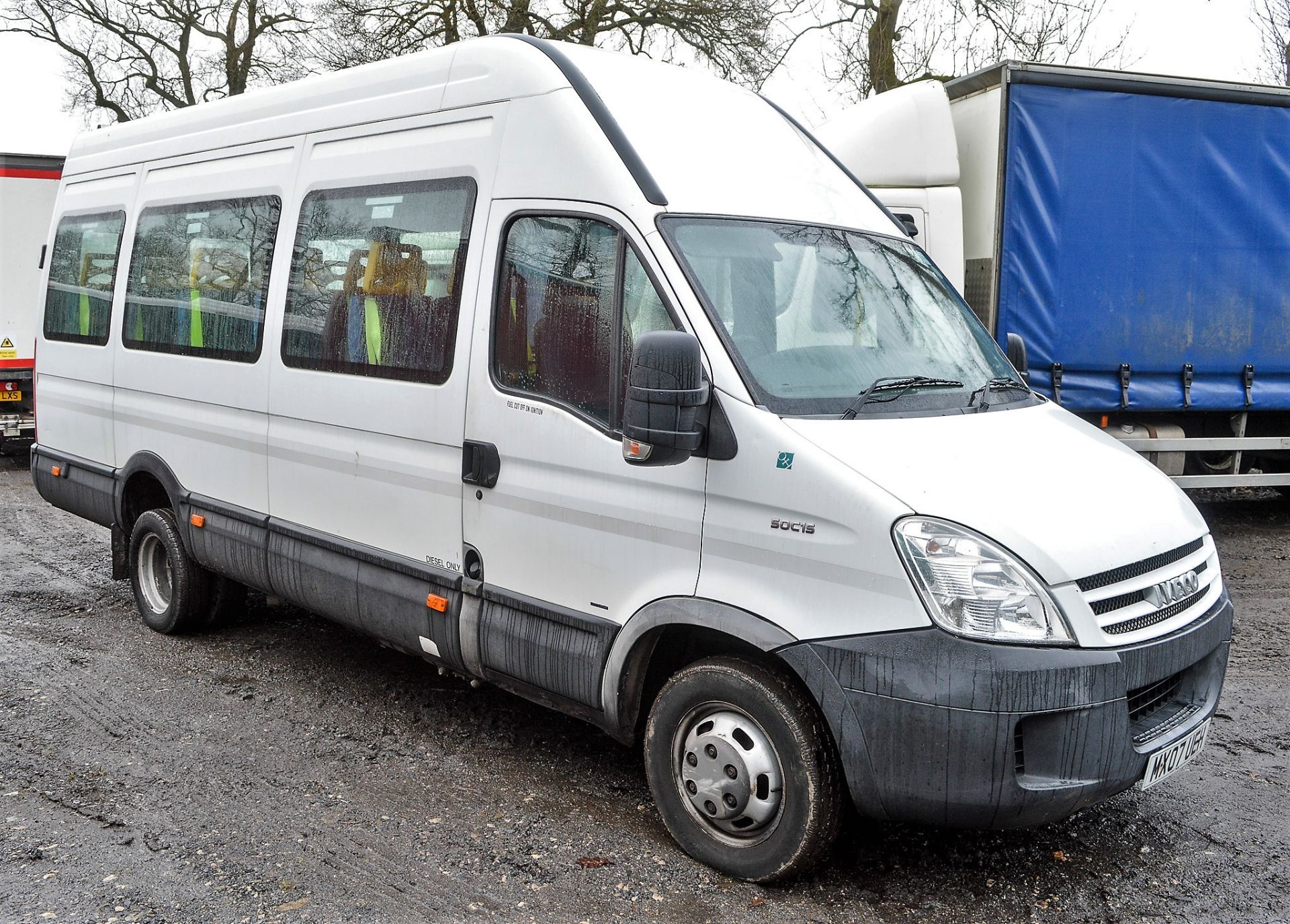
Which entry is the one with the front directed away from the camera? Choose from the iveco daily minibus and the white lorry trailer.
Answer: the white lorry trailer

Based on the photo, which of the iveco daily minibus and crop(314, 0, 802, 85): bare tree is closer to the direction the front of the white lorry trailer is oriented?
the bare tree

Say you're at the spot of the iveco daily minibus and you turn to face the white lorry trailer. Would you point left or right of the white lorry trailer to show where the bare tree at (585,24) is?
right

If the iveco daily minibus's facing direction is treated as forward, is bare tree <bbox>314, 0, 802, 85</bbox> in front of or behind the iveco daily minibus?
behind

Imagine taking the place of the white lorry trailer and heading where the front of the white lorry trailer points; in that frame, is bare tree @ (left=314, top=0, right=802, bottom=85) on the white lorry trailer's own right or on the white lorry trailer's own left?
on the white lorry trailer's own right

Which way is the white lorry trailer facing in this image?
away from the camera

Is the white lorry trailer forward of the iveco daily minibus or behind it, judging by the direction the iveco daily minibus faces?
behind

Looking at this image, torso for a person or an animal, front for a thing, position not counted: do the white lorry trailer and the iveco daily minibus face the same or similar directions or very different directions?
very different directions

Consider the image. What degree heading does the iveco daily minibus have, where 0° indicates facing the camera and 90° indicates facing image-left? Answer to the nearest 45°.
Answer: approximately 315°

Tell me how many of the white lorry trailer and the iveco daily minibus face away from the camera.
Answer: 1
